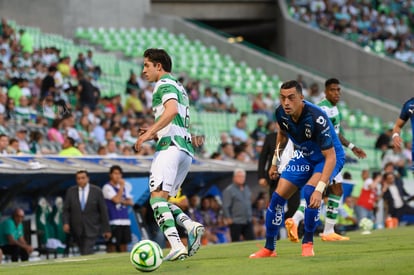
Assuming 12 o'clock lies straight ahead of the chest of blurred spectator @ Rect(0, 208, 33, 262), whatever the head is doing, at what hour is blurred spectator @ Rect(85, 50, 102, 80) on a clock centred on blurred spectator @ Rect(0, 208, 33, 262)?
blurred spectator @ Rect(85, 50, 102, 80) is roughly at 8 o'clock from blurred spectator @ Rect(0, 208, 33, 262).

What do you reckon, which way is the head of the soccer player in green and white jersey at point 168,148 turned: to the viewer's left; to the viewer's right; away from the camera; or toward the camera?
to the viewer's left

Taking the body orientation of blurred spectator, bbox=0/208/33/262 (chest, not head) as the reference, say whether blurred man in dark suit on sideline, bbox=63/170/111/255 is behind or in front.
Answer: in front

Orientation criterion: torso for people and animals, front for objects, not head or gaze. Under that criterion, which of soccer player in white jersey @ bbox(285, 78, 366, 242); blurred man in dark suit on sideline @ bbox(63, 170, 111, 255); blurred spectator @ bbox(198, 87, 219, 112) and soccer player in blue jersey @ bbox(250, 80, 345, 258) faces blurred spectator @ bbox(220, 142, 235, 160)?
blurred spectator @ bbox(198, 87, 219, 112)

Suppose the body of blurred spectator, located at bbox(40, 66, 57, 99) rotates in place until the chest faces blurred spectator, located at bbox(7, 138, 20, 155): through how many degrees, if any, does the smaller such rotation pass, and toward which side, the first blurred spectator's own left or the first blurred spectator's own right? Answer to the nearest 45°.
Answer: approximately 45° to the first blurred spectator's own right

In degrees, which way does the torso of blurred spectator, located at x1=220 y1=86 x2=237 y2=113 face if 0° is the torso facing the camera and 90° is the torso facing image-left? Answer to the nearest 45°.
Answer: approximately 315°

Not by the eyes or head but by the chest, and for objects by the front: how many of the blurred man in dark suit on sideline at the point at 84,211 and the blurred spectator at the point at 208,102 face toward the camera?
2

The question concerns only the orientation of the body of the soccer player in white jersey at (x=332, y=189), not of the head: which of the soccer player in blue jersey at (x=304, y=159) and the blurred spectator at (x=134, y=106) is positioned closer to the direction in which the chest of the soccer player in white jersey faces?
the soccer player in blue jersey

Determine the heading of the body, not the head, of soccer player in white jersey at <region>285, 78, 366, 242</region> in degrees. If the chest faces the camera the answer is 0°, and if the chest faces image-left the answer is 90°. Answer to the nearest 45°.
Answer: approximately 315°

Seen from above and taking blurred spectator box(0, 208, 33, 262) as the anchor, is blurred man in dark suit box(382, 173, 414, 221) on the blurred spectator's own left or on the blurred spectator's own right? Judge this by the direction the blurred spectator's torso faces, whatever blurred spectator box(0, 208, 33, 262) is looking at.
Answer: on the blurred spectator's own left

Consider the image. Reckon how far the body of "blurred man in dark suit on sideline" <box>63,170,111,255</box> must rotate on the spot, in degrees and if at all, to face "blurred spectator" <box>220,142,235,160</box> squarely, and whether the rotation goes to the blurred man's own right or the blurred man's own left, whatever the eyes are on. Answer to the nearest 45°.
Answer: approximately 135° to the blurred man's own left
